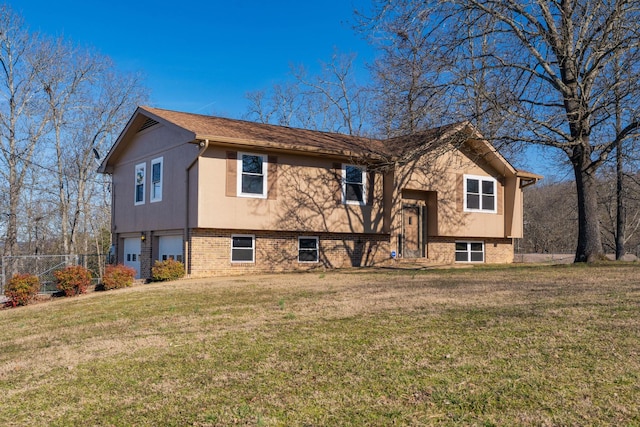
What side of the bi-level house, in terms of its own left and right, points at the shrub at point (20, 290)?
right

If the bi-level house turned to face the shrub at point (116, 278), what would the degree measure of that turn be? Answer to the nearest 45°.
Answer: approximately 90° to its right

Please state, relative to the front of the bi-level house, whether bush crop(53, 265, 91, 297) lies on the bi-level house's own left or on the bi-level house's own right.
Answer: on the bi-level house's own right

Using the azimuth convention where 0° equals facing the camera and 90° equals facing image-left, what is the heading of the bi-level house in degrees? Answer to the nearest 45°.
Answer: approximately 315°
